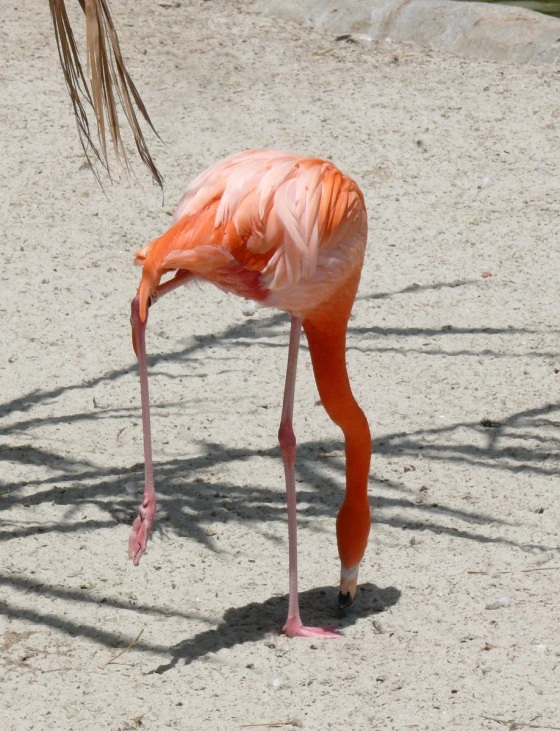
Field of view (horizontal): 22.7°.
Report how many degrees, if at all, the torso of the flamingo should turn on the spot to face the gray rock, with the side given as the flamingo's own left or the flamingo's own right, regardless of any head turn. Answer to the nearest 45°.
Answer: approximately 90° to the flamingo's own left

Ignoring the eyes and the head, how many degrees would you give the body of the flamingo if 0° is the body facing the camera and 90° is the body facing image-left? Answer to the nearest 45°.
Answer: approximately 270°
